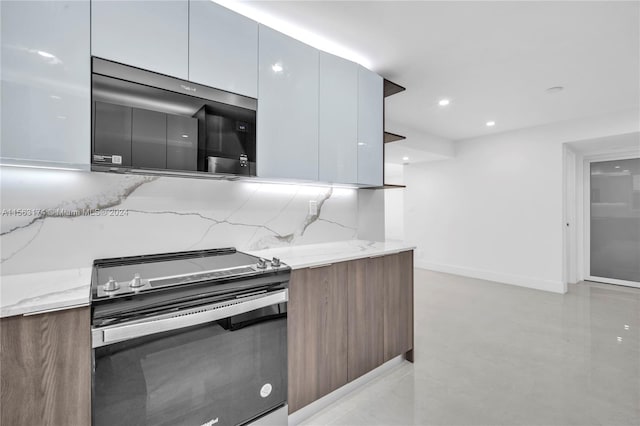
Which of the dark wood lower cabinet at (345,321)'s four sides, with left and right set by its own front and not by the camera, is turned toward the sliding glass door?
left

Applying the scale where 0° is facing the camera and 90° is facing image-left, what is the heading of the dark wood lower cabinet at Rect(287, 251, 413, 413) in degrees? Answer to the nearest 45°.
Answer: approximately 315°

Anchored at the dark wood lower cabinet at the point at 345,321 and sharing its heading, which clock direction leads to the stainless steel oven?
The stainless steel oven is roughly at 3 o'clock from the dark wood lower cabinet.

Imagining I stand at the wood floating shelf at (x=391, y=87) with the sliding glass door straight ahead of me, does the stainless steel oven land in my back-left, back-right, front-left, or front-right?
back-right
